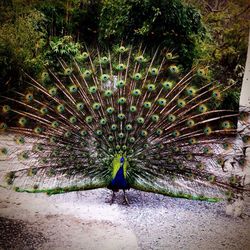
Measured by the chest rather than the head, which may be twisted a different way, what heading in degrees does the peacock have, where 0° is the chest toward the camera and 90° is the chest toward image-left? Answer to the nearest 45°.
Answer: approximately 0°
